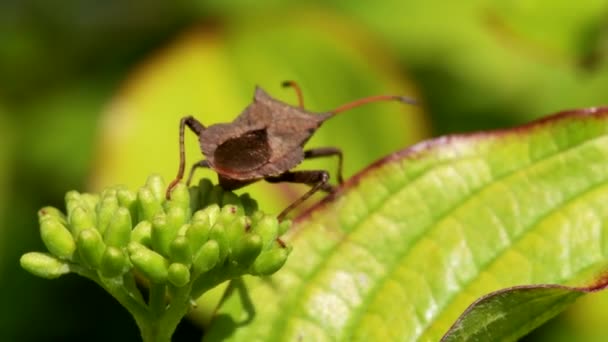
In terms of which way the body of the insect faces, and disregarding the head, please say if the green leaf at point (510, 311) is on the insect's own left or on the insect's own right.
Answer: on the insect's own right

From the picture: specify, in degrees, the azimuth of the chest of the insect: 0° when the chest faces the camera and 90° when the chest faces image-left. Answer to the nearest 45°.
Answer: approximately 225°

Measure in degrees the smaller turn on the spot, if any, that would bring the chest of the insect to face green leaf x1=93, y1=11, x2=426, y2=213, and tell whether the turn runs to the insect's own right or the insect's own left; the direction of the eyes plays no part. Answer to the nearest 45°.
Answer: approximately 45° to the insect's own left
